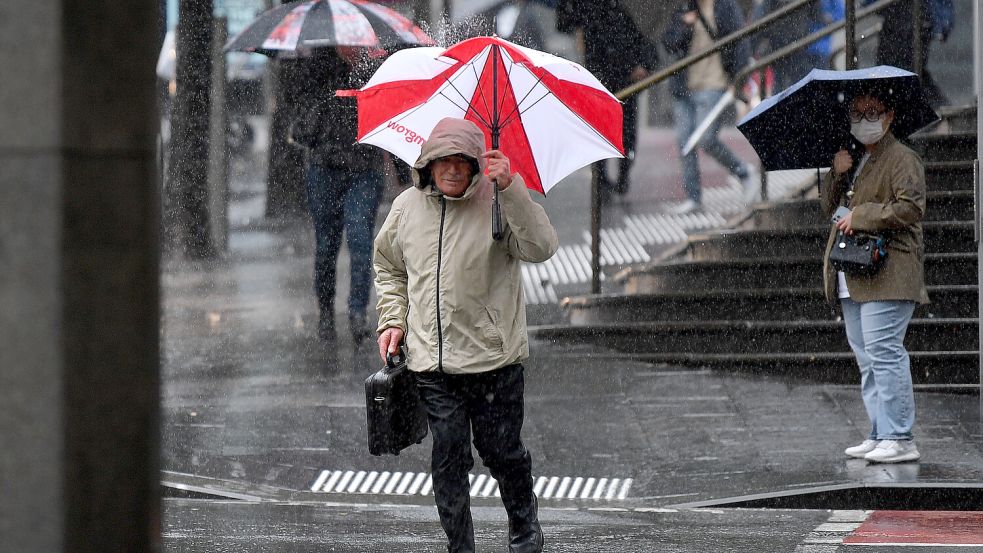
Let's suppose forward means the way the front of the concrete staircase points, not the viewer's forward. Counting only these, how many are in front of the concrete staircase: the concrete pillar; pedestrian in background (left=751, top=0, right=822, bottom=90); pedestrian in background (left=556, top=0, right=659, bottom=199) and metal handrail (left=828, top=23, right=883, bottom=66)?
1

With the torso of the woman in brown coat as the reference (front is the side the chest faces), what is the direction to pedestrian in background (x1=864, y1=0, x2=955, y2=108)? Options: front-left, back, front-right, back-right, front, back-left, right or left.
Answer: back-right

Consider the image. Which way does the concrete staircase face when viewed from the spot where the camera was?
facing the viewer

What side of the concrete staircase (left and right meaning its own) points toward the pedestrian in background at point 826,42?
back

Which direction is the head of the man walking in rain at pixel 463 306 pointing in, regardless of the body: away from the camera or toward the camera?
toward the camera

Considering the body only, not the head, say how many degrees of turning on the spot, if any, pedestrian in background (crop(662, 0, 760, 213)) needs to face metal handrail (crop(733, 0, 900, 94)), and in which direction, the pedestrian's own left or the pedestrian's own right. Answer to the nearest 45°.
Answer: approximately 90° to the pedestrian's own left

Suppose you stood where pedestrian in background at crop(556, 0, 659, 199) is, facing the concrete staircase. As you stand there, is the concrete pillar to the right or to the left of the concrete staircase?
right

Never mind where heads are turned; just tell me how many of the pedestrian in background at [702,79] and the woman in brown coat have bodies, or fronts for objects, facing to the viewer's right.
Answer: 0

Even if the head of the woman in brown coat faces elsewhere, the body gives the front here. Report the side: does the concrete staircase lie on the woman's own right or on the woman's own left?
on the woman's own right

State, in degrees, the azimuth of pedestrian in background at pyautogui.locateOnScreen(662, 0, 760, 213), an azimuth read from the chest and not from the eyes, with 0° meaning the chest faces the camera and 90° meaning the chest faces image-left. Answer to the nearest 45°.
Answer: approximately 45°

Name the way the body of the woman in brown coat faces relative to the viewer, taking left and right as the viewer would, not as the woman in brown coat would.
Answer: facing the viewer and to the left of the viewer

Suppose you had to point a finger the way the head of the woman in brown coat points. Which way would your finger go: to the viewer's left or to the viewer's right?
to the viewer's left

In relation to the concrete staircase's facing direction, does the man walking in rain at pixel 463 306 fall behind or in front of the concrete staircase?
in front

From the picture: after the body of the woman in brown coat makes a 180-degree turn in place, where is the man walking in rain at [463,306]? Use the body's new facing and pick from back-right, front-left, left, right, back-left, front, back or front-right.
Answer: back

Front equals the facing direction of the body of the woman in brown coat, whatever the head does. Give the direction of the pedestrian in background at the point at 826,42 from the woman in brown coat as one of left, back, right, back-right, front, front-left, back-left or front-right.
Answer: back-right

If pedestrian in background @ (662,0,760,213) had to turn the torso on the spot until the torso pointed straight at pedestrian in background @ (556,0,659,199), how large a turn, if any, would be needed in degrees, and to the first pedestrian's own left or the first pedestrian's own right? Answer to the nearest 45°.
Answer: approximately 45° to the first pedestrian's own right

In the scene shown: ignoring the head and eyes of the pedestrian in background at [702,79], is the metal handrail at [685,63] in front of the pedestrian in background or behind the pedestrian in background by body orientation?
in front

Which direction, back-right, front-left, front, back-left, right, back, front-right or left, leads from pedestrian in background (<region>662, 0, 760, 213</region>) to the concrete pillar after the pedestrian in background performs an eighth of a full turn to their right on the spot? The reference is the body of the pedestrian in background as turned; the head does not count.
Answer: left
